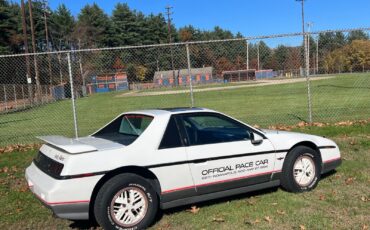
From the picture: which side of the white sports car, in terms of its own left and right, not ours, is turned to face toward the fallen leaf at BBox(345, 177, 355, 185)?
front

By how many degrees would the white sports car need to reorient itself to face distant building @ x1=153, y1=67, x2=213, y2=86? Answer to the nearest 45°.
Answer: approximately 45° to its left

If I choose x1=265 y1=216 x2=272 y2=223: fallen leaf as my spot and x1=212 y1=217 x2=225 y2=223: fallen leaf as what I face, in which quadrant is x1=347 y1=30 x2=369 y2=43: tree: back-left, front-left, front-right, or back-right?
back-right

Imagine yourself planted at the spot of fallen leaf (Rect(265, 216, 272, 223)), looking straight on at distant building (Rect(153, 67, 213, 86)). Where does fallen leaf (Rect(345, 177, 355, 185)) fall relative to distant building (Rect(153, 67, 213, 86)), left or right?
right

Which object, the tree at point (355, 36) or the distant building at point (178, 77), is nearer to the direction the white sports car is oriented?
the tree

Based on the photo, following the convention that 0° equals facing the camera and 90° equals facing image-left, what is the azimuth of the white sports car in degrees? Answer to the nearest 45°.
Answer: approximately 225°

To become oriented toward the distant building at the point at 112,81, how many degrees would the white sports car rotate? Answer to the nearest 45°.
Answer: approximately 45° to its left
